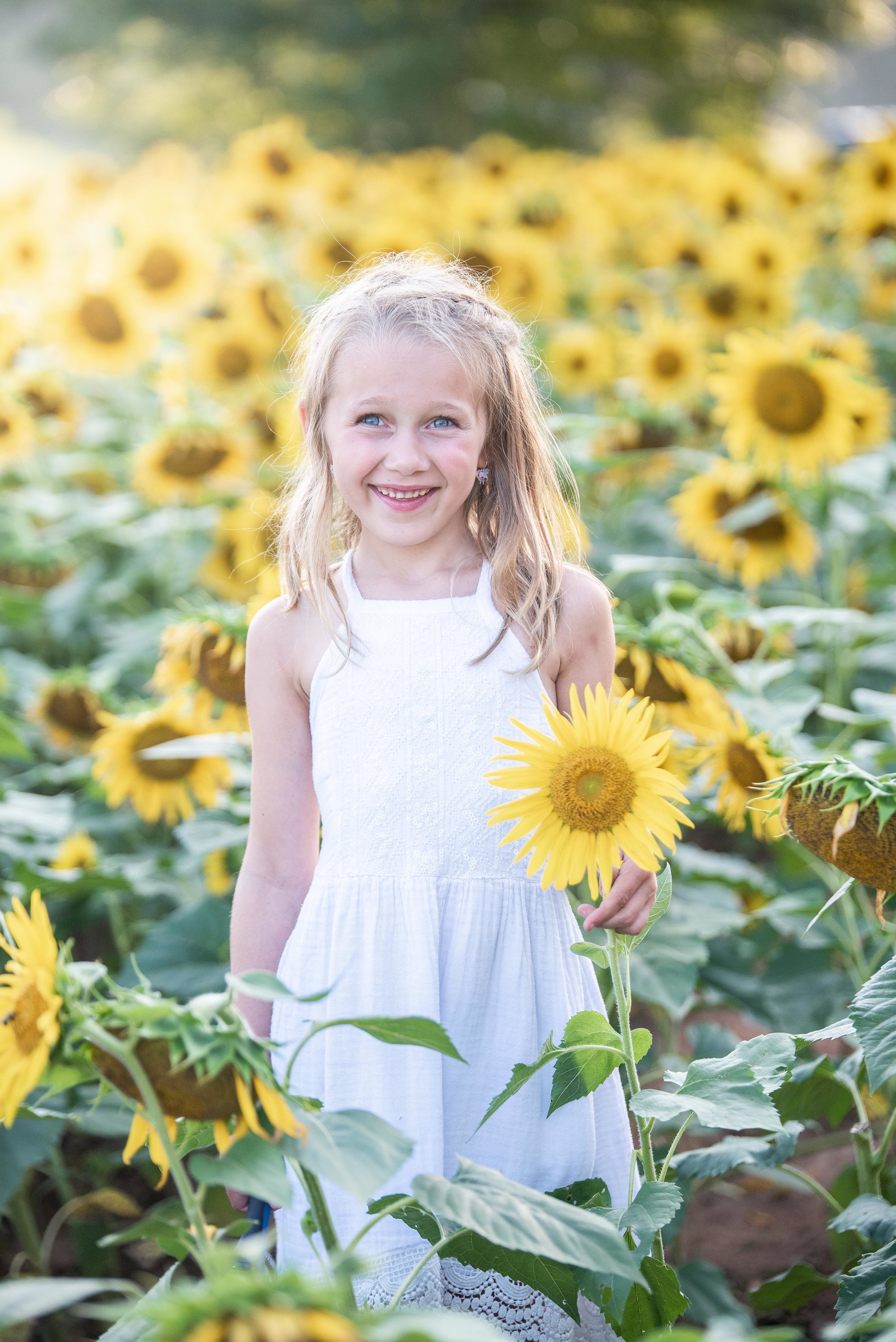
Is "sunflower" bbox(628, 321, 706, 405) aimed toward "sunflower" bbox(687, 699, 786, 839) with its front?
yes

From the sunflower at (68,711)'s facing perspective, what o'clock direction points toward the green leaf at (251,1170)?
The green leaf is roughly at 12 o'clock from the sunflower.

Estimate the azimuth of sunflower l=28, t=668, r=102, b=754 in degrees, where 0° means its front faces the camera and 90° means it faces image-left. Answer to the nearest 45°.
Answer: approximately 0°

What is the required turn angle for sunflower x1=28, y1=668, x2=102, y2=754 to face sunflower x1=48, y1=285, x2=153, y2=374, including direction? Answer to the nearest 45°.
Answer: approximately 180°

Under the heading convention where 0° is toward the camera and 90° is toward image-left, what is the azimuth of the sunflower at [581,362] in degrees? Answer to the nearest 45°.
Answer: approximately 0°

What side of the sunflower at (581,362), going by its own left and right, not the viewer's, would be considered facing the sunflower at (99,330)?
right
